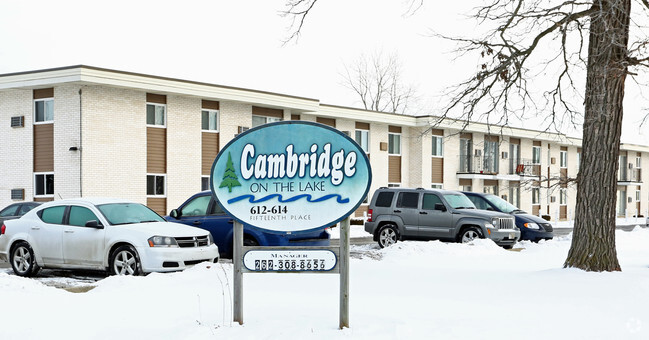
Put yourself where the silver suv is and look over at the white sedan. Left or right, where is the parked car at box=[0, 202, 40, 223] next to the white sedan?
right

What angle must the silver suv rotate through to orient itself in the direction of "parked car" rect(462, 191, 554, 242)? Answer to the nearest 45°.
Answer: approximately 90° to its left

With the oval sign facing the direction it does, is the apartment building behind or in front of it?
behind

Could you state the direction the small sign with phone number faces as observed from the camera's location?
facing the viewer

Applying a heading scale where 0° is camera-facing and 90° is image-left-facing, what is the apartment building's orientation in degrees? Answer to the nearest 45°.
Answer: approximately 315°

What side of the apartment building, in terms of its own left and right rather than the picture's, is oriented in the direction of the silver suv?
front

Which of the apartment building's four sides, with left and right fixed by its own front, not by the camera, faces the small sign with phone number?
front

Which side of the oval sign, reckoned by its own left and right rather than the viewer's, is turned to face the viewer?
front

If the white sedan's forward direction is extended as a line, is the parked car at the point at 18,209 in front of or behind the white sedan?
behind

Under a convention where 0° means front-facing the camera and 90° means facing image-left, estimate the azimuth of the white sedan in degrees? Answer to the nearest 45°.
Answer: approximately 315°

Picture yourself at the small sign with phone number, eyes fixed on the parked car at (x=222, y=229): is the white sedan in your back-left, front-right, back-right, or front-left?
front-left

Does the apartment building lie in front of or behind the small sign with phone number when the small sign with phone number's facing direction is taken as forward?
behind

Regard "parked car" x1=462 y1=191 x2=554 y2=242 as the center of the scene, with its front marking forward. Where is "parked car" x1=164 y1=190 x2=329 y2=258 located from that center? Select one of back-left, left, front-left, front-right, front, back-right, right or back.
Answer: right

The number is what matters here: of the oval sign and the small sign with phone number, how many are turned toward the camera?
2

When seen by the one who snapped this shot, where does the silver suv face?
facing the viewer and to the right of the viewer
